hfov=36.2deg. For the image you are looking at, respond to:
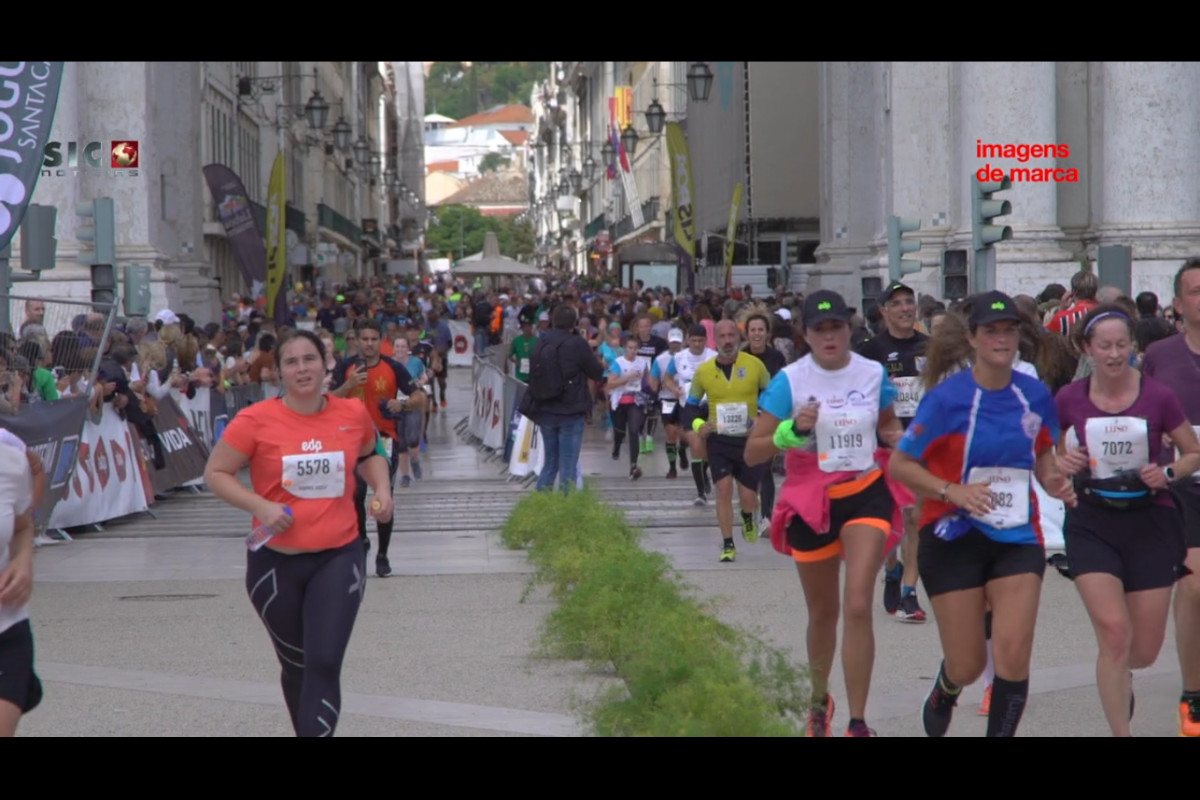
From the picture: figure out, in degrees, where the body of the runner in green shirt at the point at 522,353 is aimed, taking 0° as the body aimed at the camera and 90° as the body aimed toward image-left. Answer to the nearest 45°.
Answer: approximately 0°

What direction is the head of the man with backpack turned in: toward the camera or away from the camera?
away from the camera

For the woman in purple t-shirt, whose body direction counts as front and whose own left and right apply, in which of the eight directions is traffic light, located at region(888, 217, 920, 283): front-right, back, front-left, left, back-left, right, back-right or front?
back

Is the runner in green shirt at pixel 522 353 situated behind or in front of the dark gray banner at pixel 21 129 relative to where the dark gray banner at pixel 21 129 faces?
behind

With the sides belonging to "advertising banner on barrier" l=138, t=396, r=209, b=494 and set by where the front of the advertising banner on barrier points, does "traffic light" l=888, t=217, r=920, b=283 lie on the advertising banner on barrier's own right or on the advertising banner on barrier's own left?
on the advertising banner on barrier's own left

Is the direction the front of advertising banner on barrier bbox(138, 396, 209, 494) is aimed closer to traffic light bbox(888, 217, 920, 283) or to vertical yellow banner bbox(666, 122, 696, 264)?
the traffic light

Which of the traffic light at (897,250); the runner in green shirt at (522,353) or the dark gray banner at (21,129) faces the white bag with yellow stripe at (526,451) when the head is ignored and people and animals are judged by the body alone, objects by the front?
the runner in green shirt

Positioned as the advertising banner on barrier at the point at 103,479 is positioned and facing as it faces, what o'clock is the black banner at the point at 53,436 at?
The black banner is roughly at 2 o'clock from the advertising banner on barrier.

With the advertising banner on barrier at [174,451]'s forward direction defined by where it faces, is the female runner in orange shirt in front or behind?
in front

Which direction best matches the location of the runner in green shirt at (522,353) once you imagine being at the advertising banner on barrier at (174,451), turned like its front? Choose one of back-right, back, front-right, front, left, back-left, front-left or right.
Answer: left

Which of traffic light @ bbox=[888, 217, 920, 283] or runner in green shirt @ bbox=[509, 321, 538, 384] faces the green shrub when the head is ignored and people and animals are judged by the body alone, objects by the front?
the runner in green shirt

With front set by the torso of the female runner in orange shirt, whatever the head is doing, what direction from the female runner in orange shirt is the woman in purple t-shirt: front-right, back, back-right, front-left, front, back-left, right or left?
left

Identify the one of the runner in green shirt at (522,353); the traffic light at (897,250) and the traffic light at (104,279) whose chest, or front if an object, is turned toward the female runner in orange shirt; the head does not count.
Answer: the runner in green shirt
